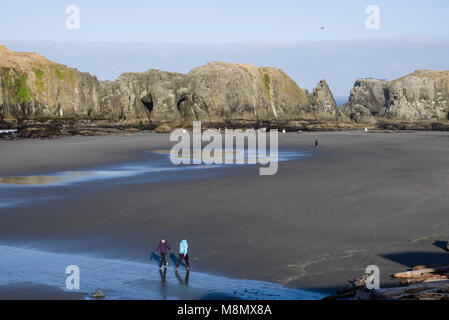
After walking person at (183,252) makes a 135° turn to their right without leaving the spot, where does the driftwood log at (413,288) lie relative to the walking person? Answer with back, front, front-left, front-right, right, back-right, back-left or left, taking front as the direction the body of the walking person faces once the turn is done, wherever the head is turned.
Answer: left
